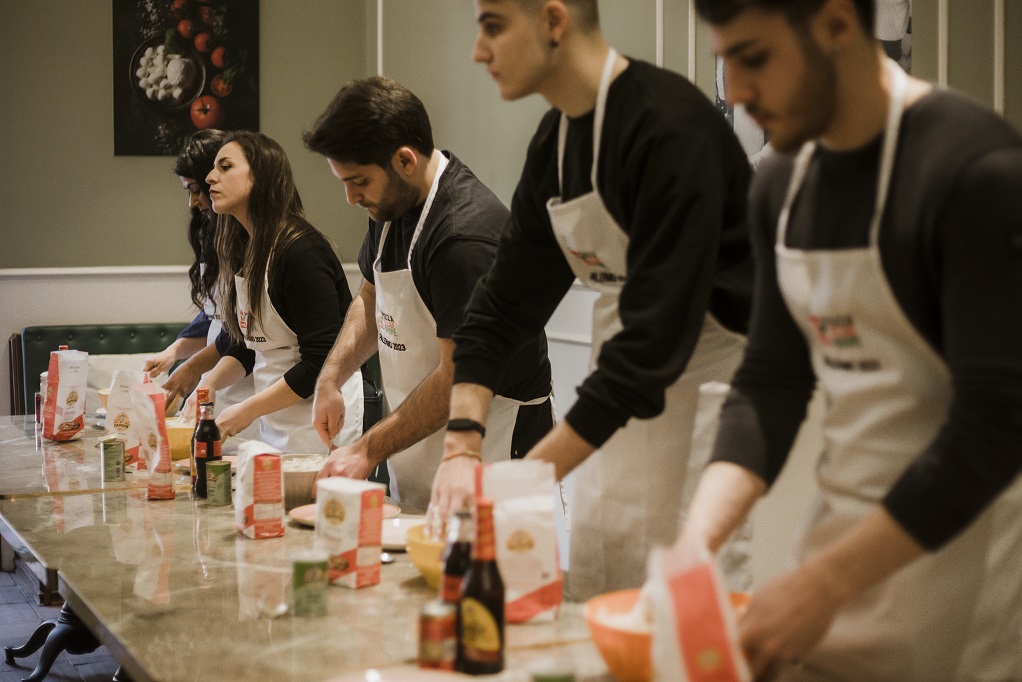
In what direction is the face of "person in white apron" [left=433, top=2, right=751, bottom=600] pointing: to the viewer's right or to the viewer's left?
to the viewer's left

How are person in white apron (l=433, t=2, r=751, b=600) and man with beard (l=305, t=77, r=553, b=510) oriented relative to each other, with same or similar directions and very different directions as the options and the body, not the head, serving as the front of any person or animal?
same or similar directions

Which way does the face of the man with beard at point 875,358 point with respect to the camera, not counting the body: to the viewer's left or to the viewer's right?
to the viewer's left

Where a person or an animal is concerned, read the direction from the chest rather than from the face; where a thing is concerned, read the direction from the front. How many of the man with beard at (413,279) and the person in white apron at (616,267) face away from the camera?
0

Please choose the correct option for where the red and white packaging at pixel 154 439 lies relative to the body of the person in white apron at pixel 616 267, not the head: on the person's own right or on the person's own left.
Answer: on the person's own right

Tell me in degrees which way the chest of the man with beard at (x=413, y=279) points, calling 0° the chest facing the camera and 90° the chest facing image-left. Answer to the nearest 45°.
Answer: approximately 45°

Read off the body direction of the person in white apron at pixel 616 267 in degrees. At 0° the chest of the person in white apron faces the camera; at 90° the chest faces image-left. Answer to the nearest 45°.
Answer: approximately 45°

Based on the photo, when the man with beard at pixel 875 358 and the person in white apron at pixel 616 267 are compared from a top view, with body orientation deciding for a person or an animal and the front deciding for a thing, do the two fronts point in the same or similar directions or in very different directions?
same or similar directions

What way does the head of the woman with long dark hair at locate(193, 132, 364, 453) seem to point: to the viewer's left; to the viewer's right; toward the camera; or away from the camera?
to the viewer's left

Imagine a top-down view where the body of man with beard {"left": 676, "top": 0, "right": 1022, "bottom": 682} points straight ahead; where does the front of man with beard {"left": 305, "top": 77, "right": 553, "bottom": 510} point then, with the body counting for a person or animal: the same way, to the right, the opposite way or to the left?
the same way
